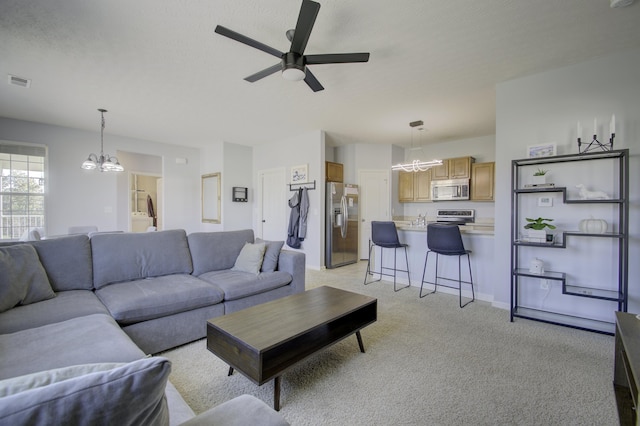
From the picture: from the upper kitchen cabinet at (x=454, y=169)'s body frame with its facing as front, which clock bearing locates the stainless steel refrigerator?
The stainless steel refrigerator is roughly at 2 o'clock from the upper kitchen cabinet.

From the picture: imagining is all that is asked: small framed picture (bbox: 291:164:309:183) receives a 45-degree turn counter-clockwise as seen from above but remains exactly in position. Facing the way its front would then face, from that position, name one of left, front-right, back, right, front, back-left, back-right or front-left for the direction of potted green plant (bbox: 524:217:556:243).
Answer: front-left

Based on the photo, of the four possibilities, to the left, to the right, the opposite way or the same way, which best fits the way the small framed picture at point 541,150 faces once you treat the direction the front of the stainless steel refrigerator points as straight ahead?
to the right

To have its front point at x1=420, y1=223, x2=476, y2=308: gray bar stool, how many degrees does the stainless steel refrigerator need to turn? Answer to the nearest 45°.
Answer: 0° — it already faces it

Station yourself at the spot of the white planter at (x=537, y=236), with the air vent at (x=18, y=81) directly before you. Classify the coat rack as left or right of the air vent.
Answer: right

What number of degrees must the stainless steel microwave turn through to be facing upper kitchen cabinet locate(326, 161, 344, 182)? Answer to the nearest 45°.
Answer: approximately 45° to its right

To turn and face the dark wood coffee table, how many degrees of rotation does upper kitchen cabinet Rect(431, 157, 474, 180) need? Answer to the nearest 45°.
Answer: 0° — it already faces it
